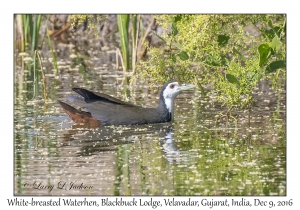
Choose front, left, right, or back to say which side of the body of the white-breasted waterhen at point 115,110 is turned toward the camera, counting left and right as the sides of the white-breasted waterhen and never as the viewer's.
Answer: right
